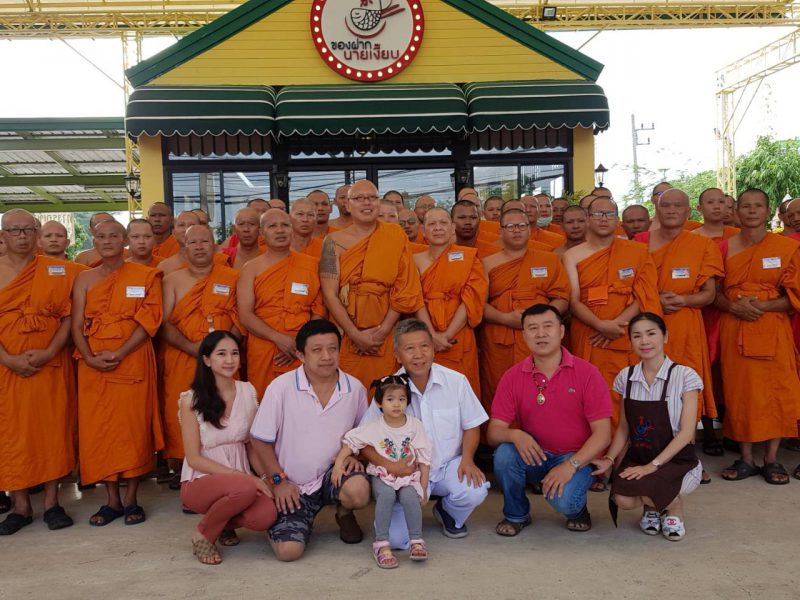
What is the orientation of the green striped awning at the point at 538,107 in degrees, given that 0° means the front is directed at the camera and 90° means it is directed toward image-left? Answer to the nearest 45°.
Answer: approximately 0°

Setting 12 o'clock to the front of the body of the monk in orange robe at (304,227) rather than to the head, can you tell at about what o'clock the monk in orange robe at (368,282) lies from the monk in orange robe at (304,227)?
the monk in orange robe at (368,282) is roughly at 11 o'clock from the monk in orange robe at (304,227).

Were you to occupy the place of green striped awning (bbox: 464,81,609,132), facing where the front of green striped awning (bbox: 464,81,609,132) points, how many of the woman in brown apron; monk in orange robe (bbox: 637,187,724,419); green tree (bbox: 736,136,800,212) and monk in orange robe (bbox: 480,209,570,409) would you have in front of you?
3

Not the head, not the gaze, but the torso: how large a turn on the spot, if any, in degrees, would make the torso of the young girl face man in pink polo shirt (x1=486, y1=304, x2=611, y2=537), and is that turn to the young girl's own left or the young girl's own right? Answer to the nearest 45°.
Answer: approximately 90° to the young girl's own left

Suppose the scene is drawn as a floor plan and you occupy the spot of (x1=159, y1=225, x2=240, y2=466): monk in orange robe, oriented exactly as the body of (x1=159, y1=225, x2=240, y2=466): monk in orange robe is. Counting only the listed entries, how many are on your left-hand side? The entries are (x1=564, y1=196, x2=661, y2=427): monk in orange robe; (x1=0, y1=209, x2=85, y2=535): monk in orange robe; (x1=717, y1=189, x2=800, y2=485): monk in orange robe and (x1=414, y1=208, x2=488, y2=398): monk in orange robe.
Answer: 3

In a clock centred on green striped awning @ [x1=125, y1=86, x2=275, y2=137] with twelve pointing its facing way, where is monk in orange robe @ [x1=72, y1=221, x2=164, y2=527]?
The monk in orange robe is roughly at 12 o'clock from the green striped awning.

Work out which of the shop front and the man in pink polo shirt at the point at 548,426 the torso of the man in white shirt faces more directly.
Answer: the man in pink polo shirt

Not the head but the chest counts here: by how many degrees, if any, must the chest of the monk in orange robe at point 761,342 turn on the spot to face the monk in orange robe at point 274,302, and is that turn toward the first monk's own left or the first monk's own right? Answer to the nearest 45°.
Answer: approximately 45° to the first monk's own right

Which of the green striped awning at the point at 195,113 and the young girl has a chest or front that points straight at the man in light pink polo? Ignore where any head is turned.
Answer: the green striped awning

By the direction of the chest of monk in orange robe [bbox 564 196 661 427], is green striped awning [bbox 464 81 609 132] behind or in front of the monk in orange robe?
behind

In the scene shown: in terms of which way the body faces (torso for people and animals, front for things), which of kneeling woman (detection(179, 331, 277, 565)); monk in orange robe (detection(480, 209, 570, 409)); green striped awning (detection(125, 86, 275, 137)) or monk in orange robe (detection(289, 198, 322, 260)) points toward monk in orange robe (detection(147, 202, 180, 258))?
the green striped awning

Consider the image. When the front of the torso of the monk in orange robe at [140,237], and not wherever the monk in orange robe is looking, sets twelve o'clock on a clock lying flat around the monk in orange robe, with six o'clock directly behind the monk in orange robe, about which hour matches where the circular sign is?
The circular sign is roughly at 7 o'clock from the monk in orange robe.

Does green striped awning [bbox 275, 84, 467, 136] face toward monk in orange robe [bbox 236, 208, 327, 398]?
yes
